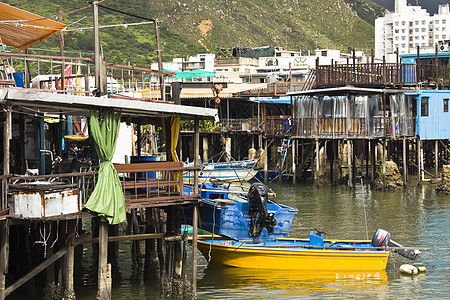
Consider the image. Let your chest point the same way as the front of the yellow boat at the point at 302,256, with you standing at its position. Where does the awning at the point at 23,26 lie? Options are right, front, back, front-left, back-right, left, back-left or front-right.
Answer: front

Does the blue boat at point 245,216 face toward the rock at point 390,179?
no

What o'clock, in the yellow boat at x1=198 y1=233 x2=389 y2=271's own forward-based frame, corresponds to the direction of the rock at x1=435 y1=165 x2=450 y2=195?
The rock is roughly at 4 o'clock from the yellow boat.

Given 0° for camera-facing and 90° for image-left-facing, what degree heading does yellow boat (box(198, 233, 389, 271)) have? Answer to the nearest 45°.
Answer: approximately 90°

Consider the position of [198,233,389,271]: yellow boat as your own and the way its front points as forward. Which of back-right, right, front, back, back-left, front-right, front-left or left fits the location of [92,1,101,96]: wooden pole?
front-left

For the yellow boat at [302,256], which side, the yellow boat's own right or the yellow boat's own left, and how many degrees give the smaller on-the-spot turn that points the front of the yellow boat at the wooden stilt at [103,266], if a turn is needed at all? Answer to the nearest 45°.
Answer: approximately 45° to the yellow boat's own left

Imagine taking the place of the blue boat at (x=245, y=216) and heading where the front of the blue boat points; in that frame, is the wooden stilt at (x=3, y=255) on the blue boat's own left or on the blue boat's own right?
on the blue boat's own left

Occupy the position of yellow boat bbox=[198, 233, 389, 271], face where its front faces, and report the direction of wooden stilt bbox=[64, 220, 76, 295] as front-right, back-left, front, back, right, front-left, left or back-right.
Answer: front-left

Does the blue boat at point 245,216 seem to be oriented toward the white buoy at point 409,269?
no

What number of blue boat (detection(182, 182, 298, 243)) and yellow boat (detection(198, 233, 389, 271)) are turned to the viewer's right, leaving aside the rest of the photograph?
0

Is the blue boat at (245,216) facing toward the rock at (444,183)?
no

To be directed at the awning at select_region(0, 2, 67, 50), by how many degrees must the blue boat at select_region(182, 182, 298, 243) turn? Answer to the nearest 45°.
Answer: approximately 45° to its left
